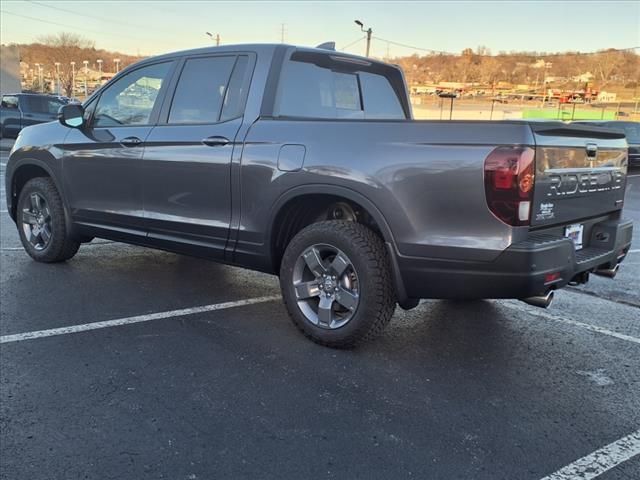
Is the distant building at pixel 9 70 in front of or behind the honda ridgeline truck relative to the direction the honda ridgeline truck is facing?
in front

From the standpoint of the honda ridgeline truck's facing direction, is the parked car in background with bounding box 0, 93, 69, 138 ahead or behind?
ahead

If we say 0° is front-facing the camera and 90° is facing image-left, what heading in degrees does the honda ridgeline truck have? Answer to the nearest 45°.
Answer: approximately 135°
